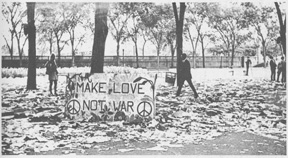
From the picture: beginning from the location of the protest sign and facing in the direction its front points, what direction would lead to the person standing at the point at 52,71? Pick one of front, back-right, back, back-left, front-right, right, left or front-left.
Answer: right

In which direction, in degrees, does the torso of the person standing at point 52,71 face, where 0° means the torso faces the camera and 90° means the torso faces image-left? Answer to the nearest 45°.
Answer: approximately 315°

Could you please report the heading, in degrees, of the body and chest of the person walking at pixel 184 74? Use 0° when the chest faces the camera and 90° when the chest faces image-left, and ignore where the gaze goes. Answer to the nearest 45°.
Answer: approximately 45°

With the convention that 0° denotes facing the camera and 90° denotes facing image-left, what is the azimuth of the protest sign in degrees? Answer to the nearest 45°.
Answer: approximately 0°

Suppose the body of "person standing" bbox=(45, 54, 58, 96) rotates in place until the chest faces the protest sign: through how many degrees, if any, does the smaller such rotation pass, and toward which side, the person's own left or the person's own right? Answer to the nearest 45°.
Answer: approximately 45° to the person's own left

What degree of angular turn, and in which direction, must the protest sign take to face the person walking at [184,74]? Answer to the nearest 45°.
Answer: approximately 90° to its left

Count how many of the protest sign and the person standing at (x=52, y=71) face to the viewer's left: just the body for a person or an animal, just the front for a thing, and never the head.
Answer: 0

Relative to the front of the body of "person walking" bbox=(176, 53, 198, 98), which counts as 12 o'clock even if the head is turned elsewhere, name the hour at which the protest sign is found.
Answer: The protest sign is roughly at 1 o'clock from the person walking.

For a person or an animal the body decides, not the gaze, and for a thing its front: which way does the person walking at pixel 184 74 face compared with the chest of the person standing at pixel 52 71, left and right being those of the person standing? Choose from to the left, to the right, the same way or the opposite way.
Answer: to the right
